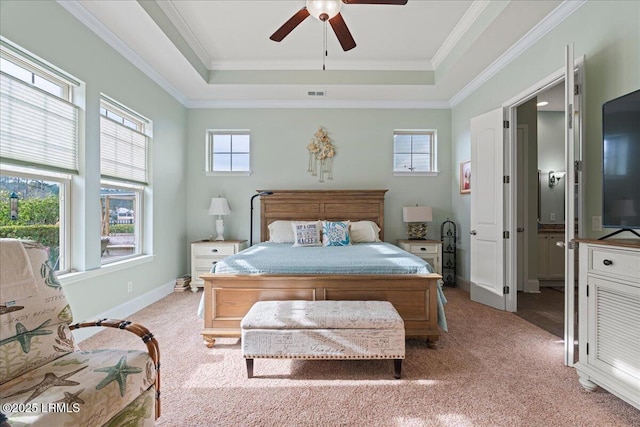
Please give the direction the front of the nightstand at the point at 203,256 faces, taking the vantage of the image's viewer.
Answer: facing the viewer

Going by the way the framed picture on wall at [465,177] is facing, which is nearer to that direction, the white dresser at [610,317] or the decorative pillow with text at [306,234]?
the decorative pillow with text

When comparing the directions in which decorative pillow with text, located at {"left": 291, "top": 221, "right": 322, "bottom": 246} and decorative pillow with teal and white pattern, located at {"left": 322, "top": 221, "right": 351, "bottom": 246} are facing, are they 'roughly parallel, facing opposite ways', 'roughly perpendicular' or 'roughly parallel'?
roughly parallel

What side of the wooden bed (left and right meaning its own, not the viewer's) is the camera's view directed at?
front

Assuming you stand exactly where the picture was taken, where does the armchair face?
facing the viewer and to the right of the viewer

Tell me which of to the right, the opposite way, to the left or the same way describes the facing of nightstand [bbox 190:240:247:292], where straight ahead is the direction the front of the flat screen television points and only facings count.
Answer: to the left

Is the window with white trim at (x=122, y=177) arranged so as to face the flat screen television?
yes

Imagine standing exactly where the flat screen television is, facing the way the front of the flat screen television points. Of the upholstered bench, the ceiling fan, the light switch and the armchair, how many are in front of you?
3

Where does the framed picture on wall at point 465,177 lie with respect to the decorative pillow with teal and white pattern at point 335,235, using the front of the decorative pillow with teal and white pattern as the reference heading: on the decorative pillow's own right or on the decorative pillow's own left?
on the decorative pillow's own left

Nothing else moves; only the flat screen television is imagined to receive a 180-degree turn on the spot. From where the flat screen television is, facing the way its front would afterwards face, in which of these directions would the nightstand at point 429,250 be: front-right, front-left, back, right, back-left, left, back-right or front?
left

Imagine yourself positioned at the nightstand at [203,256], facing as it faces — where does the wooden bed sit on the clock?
The wooden bed is roughly at 11 o'clock from the nightstand.

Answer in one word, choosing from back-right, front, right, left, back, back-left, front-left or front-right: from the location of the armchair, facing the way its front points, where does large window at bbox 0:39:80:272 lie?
back-left
